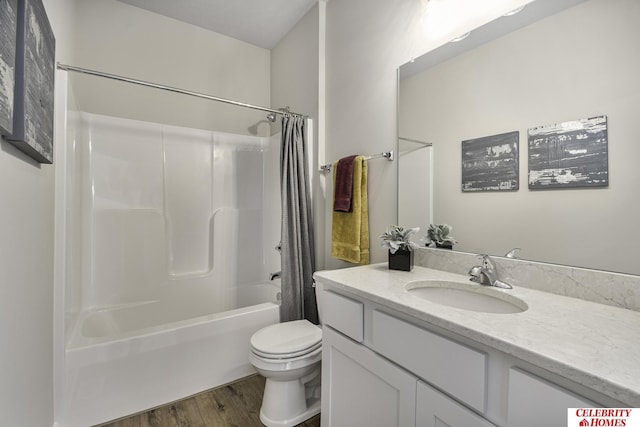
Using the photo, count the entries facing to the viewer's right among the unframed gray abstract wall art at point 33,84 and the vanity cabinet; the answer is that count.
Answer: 1

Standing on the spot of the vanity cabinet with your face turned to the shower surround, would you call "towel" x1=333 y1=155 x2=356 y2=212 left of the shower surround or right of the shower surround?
right

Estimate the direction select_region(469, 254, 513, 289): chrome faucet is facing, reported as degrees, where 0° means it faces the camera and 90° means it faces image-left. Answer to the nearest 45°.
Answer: approximately 45°

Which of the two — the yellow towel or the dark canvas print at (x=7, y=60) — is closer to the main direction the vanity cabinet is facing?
the dark canvas print

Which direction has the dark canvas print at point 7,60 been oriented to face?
to the viewer's right

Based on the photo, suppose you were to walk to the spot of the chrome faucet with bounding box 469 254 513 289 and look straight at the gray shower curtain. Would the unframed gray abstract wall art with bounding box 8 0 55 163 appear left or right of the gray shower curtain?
left

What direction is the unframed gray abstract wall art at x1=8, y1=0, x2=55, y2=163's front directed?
to the viewer's right

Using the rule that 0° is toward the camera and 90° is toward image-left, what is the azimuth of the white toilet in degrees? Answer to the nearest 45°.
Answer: approximately 45°

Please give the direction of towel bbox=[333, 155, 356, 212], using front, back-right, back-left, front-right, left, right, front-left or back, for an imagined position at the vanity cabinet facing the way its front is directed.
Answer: right
